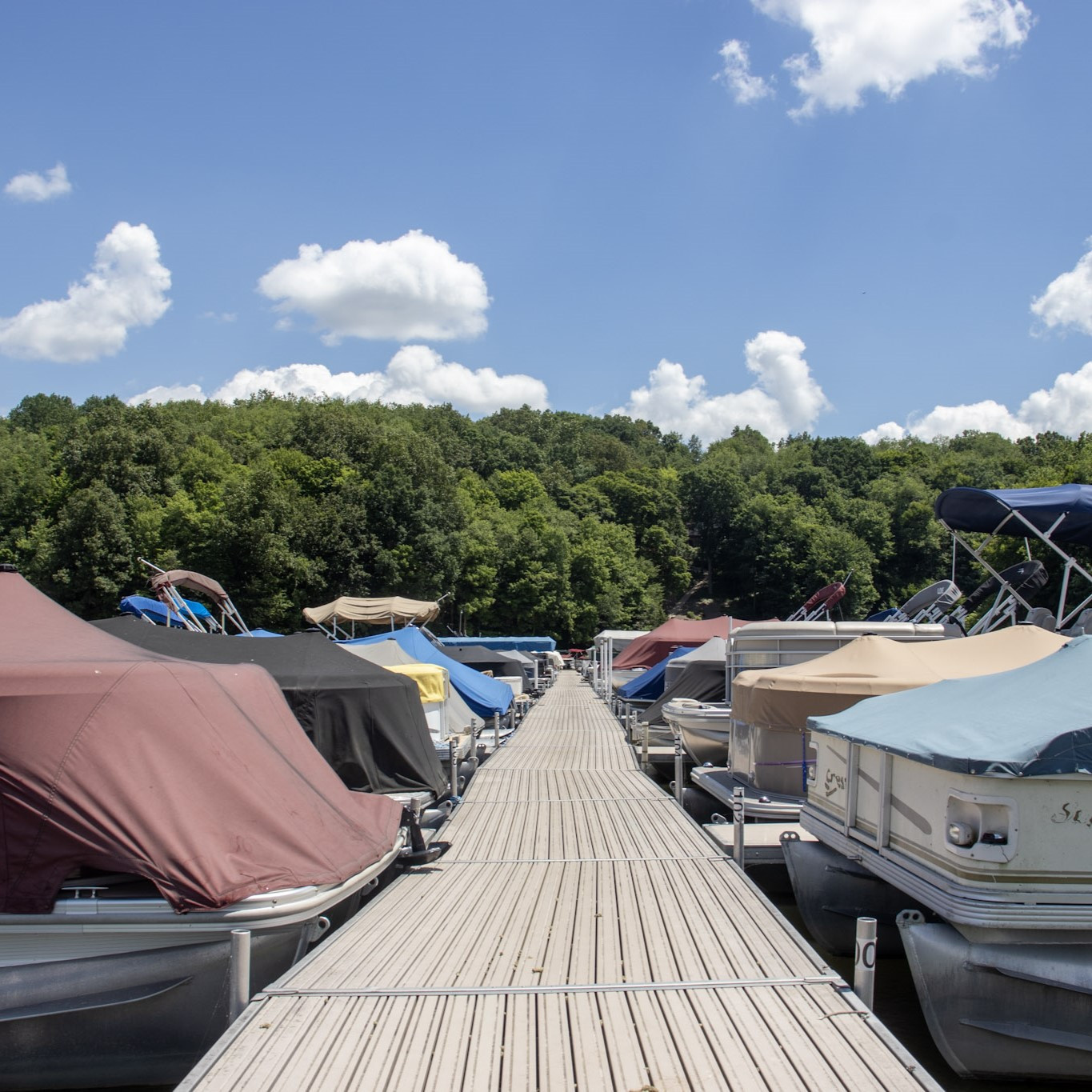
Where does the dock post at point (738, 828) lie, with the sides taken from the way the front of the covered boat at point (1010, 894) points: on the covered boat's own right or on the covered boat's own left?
on the covered boat's own right

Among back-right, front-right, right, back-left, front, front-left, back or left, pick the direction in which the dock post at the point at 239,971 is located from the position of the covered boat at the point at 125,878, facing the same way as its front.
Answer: front

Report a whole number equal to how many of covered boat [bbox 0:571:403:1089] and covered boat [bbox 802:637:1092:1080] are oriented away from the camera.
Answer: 0

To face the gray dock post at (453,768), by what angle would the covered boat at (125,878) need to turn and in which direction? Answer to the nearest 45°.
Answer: approximately 90° to its left

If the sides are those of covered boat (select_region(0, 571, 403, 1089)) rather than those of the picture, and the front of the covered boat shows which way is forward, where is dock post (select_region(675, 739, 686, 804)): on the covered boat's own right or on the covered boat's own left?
on the covered boat's own left

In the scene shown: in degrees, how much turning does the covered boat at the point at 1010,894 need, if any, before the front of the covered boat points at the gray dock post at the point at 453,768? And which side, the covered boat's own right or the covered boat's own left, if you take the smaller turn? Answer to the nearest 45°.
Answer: approximately 90° to the covered boat's own right

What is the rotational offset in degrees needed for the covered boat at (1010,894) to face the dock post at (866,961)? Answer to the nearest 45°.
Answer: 0° — it already faces it

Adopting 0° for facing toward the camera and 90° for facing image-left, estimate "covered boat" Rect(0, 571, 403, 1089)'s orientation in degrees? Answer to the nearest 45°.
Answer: approximately 315°

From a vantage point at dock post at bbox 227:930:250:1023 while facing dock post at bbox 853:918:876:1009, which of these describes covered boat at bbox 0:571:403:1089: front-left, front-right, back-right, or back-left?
back-left

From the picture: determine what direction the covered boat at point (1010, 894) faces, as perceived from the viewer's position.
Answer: facing the viewer and to the left of the viewer
